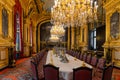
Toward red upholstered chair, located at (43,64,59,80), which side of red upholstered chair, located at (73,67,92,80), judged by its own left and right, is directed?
left

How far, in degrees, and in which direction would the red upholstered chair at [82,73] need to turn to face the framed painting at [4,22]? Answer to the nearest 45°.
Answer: approximately 45° to its left

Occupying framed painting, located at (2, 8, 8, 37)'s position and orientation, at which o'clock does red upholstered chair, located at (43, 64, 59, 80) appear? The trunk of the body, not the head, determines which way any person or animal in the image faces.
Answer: The red upholstered chair is roughly at 1 o'clock from the framed painting.

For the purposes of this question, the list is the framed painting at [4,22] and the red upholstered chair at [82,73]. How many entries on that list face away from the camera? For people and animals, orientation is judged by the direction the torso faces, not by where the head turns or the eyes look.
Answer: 1

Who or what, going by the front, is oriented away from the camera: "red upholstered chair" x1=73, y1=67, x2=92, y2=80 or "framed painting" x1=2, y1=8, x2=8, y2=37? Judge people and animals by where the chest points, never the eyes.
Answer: the red upholstered chair

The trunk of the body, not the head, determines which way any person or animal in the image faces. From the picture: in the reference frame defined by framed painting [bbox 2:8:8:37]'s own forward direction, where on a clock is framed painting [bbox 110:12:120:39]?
framed painting [bbox 110:12:120:39] is roughly at 11 o'clock from framed painting [bbox 2:8:8:37].

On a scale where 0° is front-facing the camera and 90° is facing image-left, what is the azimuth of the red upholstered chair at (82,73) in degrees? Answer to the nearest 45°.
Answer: approximately 180°

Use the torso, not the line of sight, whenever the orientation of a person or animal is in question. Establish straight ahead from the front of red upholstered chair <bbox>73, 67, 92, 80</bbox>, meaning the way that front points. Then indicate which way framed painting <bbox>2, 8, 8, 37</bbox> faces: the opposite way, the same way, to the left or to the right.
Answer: to the right

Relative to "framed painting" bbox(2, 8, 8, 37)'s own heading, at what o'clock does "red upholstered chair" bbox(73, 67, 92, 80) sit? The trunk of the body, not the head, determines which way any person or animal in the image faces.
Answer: The red upholstered chair is roughly at 1 o'clock from the framed painting.
